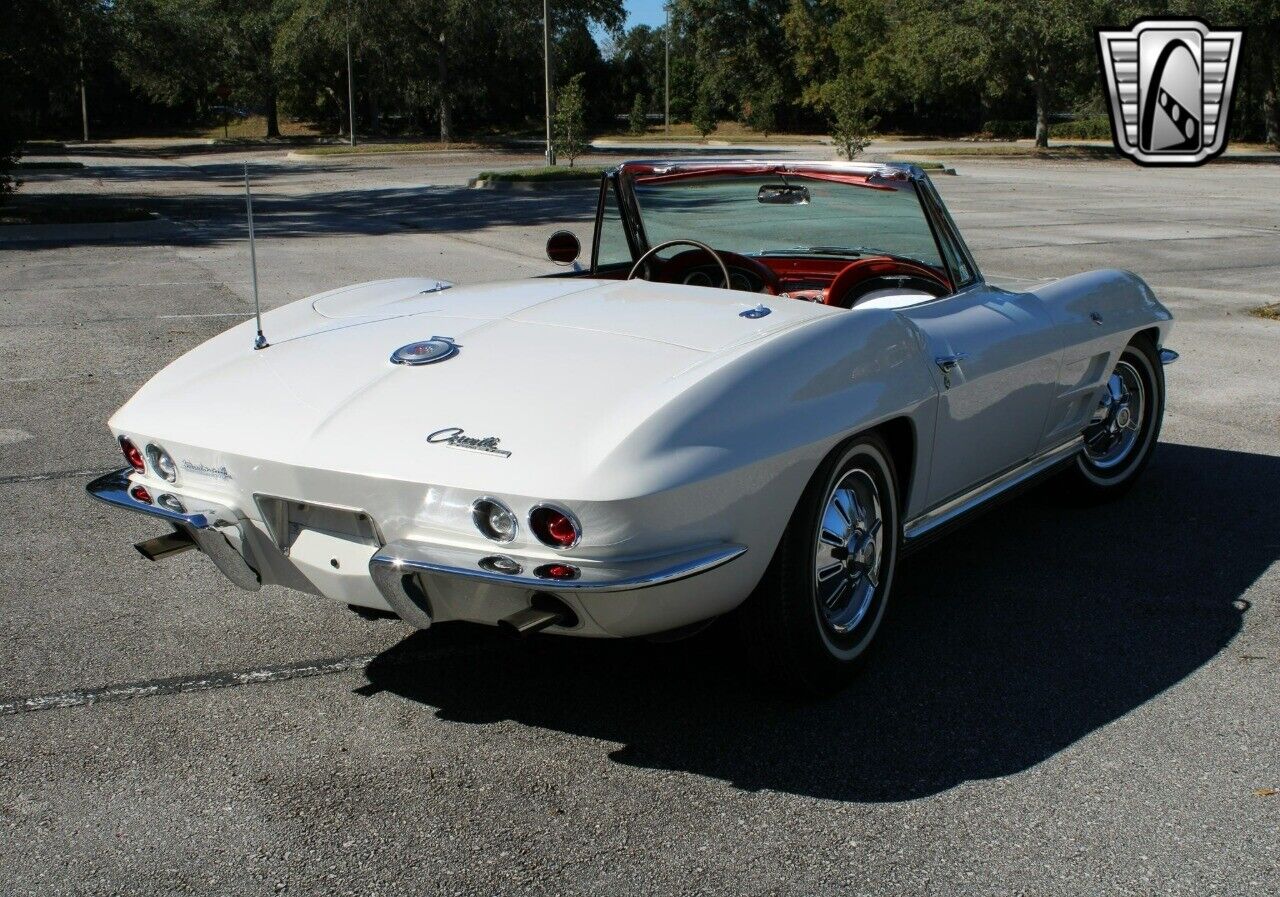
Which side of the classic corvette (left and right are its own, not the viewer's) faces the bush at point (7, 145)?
left

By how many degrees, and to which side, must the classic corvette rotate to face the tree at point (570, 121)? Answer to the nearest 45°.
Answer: approximately 45° to its left

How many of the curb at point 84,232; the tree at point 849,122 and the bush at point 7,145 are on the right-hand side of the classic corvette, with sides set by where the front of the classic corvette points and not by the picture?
0

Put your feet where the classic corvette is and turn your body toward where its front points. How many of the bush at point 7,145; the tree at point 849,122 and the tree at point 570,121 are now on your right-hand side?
0

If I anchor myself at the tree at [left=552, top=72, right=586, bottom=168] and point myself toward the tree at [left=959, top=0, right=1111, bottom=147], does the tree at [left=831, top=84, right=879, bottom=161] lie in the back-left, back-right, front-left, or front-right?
front-right

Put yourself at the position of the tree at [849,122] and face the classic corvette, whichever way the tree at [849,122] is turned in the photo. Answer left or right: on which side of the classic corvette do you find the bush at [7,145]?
right

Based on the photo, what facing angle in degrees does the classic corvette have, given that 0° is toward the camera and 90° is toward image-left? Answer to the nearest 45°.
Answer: approximately 225°

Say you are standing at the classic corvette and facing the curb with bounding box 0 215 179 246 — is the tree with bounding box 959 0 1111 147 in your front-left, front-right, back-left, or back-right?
front-right

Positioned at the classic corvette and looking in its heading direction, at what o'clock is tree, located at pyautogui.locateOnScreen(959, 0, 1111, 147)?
The tree is roughly at 11 o'clock from the classic corvette.

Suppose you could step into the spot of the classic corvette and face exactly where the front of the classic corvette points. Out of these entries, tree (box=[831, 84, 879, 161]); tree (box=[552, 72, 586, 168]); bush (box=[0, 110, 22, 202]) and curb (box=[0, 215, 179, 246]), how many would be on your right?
0

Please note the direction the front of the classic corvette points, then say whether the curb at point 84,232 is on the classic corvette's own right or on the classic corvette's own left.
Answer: on the classic corvette's own left

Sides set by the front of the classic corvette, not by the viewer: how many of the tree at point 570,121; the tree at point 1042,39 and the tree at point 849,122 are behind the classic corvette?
0

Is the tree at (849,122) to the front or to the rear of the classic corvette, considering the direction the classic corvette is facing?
to the front
